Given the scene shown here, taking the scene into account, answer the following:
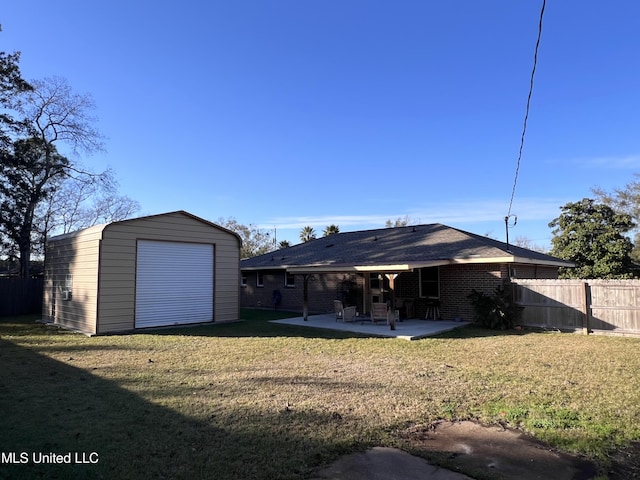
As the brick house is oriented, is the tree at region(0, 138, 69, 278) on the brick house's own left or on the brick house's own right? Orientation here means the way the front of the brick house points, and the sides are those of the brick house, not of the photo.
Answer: on the brick house's own left

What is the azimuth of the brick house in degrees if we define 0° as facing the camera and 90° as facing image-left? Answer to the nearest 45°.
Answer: approximately 225°

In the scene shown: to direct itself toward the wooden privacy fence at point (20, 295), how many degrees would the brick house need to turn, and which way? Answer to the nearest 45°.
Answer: approximately 135° to its left

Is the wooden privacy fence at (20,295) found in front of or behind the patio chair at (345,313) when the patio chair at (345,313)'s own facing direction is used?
behind

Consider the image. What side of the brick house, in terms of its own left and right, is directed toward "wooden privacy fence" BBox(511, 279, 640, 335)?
right
